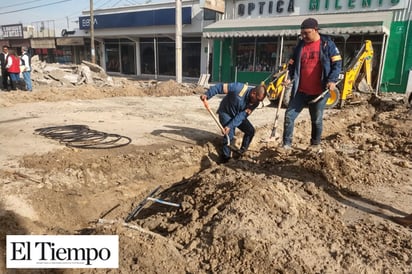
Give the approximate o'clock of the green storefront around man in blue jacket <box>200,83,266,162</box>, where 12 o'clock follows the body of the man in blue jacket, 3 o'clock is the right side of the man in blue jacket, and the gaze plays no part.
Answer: The green storefront is roughly at 8 o'clock from the man in blue jacket.

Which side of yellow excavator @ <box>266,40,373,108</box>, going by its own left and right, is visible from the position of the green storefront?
right

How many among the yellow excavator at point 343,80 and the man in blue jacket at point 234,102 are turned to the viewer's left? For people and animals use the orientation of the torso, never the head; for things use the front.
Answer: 1

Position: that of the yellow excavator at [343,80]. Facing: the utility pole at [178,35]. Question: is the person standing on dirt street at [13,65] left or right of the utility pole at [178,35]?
left

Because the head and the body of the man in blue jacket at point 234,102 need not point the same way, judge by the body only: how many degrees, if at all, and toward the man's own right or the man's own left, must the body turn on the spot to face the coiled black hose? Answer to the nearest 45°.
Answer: approximately 135° to the man's own right

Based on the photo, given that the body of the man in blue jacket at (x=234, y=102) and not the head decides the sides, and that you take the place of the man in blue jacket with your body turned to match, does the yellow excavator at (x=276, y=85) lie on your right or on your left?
on your left

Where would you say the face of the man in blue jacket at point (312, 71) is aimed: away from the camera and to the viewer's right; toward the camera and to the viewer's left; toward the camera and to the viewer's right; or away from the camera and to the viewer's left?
toward the camera and to the viewer's left
